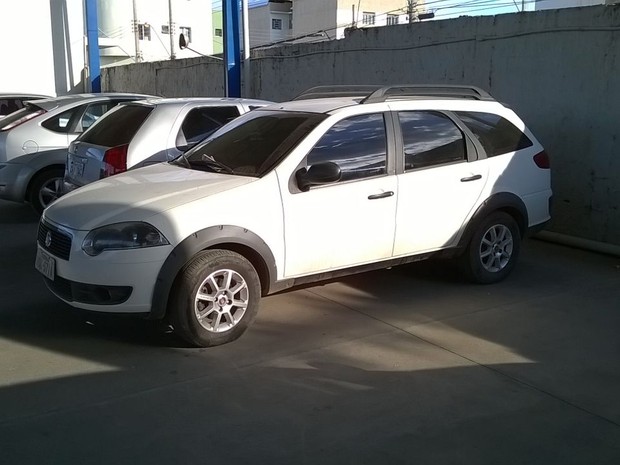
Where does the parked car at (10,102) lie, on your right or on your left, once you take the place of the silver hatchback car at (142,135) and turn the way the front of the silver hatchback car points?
on your left

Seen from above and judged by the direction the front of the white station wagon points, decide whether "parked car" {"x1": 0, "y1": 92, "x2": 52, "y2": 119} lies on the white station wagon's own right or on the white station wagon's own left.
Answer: on the white station wagon's own right

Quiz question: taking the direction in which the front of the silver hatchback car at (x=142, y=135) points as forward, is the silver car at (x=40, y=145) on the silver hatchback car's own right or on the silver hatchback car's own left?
on the silver hatchback car's own left

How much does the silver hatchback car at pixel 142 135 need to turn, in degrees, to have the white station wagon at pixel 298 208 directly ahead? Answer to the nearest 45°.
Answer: approximately 90° to its right

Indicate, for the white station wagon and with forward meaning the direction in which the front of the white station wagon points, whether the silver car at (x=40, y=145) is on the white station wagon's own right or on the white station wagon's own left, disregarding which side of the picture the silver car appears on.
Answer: on the white station wagon's own right

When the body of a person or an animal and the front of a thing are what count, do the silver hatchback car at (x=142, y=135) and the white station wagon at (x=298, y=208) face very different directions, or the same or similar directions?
very different directions
